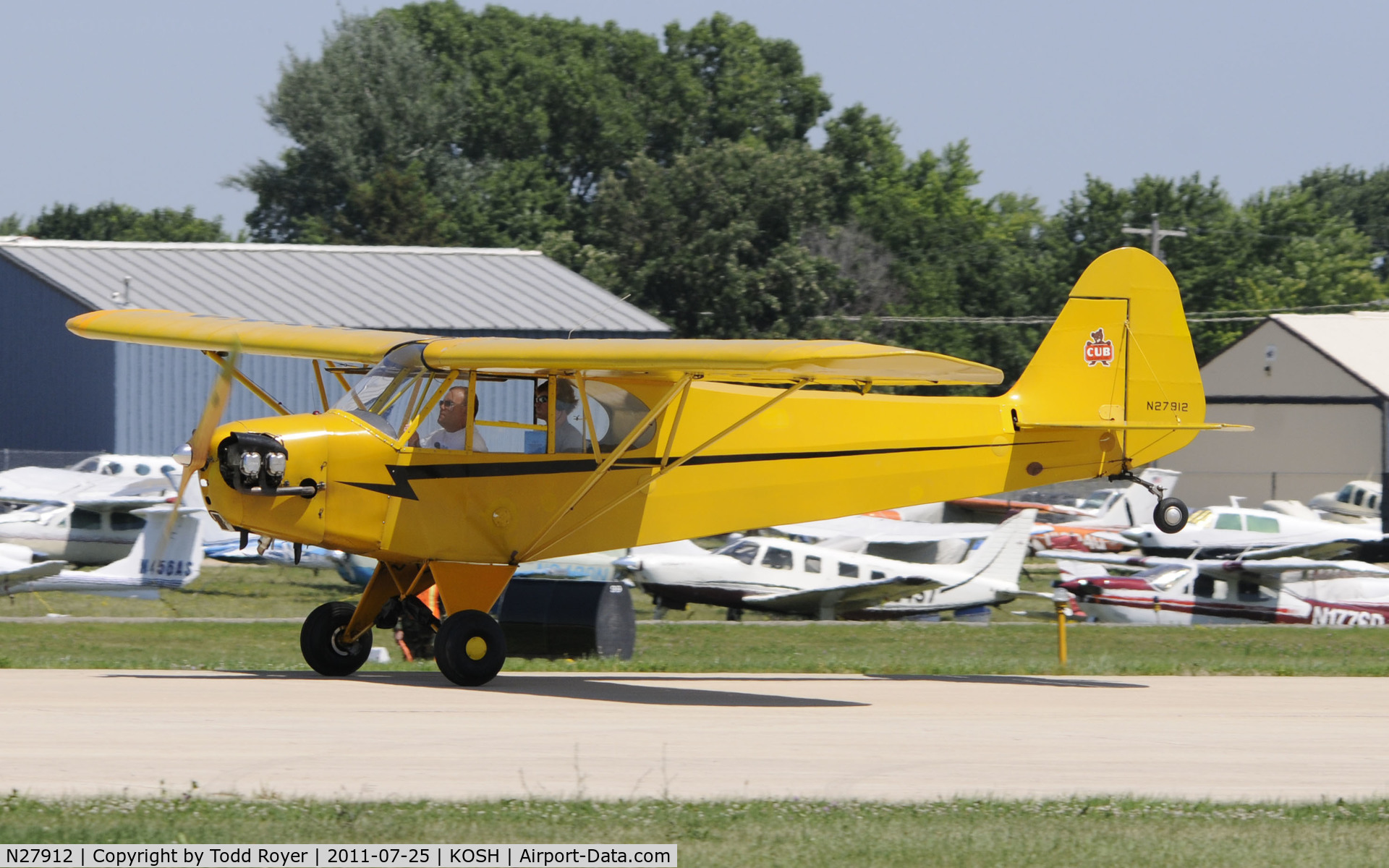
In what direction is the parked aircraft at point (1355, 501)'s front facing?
to the viewer's left

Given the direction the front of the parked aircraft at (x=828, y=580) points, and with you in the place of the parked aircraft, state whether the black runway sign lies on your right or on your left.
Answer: on your left

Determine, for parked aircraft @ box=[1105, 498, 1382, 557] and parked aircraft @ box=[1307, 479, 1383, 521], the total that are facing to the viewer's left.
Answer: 2

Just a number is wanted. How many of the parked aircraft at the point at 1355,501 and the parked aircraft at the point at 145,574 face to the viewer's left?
2

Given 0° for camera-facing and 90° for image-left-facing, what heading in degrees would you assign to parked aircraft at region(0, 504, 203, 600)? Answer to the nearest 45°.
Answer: approximately 90°

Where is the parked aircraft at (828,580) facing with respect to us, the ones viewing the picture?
facing to the left of the viewer

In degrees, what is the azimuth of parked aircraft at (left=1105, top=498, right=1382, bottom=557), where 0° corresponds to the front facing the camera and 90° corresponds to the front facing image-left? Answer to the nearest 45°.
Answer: approximately 90°

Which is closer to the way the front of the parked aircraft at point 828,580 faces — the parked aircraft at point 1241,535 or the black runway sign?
the black runway sign
